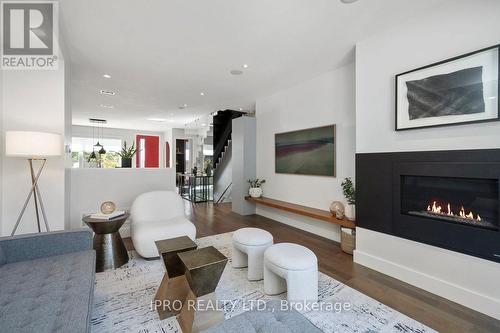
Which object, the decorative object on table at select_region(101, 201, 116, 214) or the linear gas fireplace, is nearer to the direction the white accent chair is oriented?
the linear gas fireplace

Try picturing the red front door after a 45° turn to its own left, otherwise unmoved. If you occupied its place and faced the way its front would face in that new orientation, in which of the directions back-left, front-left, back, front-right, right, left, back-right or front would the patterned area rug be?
front-right

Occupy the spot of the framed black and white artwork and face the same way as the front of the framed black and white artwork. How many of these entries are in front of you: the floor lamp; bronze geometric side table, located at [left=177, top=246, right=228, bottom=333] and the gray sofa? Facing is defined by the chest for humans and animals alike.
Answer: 3

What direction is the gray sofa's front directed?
to the viewer's right

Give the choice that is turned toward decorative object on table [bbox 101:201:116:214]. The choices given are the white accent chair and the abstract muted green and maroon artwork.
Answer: the abstract muted green and maroon artwork

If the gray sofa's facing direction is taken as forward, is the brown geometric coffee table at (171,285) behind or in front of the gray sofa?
in front

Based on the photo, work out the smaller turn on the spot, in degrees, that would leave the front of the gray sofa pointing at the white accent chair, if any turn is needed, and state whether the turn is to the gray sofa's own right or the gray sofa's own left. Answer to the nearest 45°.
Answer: approximately 45° to the gray sofa's own left

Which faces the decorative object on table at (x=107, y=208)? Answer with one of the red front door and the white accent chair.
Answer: the red front door

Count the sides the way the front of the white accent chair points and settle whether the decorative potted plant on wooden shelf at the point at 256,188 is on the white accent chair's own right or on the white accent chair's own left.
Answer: on the white accent chair's own left

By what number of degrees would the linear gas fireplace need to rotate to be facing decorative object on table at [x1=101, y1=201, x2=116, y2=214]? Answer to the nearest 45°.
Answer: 0° — it already faces it

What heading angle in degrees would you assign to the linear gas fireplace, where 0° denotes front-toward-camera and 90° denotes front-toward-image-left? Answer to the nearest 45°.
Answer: approximately 45°

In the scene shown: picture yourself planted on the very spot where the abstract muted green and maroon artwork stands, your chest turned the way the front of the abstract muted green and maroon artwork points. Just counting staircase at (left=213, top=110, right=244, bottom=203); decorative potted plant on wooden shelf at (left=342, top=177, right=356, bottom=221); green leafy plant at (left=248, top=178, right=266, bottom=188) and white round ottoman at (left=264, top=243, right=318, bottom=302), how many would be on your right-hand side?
2

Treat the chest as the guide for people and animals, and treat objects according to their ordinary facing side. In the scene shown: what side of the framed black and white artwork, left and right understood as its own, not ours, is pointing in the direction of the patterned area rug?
front

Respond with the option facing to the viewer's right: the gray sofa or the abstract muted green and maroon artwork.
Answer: the gray sofa
